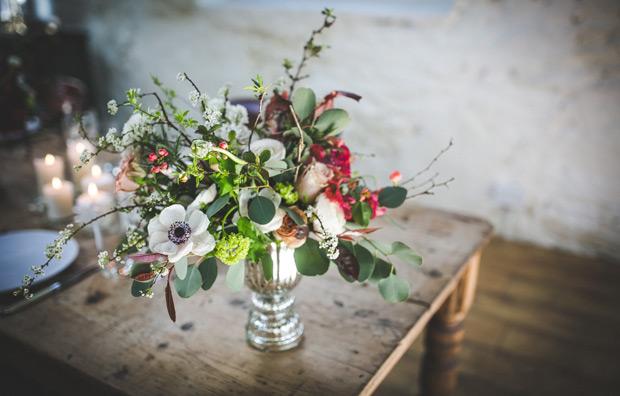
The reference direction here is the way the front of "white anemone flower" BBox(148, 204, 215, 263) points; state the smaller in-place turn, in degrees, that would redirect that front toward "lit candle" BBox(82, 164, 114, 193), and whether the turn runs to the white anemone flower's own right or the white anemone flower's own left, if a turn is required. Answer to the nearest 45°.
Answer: approximately 180°

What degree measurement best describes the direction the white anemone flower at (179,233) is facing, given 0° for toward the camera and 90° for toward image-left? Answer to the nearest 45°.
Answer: approximately 0°
